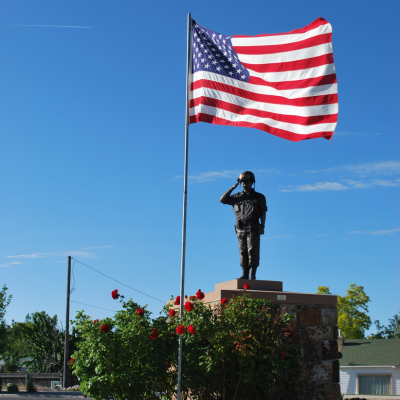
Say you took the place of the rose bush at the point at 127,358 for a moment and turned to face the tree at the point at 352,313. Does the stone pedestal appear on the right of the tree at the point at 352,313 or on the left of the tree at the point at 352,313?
right

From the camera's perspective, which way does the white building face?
toward the camera

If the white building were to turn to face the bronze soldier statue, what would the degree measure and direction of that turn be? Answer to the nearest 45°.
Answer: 0° — it already faces it

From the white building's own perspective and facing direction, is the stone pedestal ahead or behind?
ahead

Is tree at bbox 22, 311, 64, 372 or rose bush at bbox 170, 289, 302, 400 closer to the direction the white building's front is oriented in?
the rose bush

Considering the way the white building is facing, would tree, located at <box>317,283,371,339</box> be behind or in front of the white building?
behind

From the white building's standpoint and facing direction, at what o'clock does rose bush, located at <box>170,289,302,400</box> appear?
The rose bush is roughly at 12 o'clock from the white building.

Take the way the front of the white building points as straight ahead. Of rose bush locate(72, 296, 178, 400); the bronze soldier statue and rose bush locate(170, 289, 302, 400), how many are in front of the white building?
3

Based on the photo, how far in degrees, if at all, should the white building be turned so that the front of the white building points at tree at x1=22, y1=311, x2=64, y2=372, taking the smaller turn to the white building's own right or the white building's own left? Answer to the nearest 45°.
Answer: approximately 90° to the white building's own right

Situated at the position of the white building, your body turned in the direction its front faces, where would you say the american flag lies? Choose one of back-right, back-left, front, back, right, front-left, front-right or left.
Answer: front

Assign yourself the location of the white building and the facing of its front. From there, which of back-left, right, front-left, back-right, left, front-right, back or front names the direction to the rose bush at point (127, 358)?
front

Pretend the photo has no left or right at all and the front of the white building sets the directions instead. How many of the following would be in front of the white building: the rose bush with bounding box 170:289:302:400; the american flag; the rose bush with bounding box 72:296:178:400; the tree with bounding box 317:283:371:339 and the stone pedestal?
4
